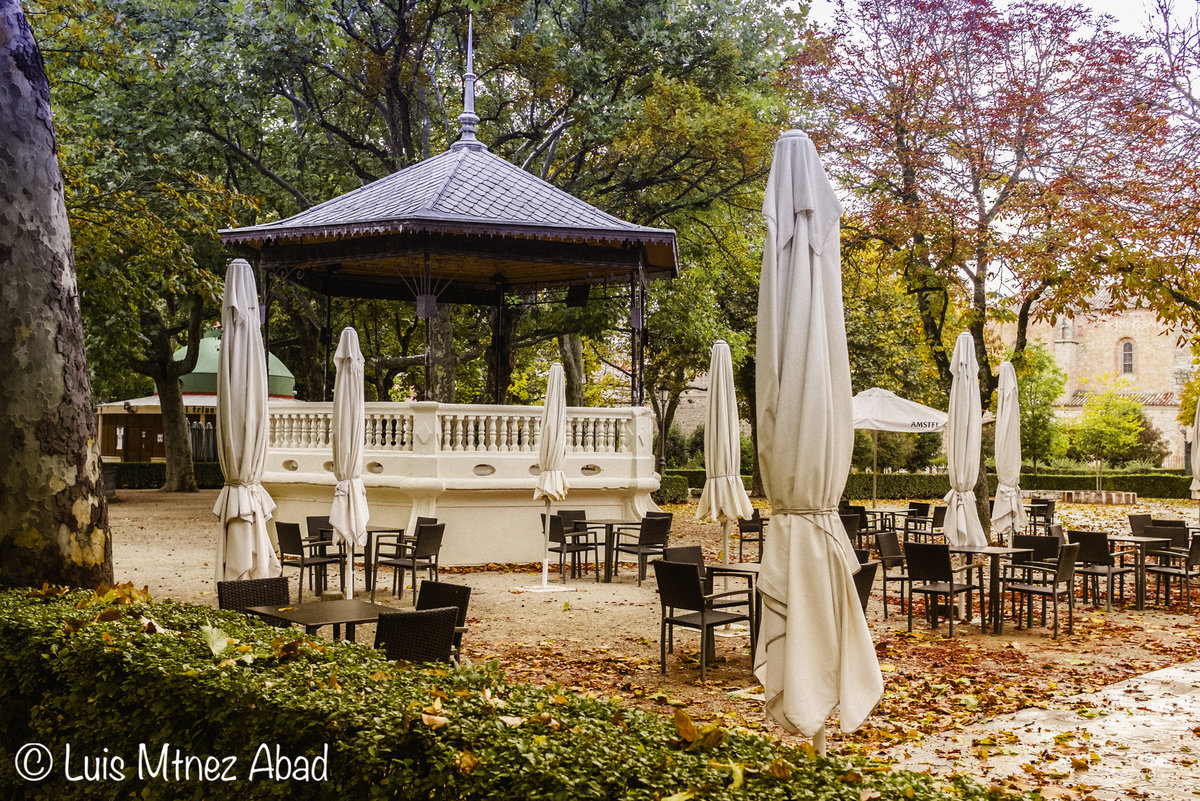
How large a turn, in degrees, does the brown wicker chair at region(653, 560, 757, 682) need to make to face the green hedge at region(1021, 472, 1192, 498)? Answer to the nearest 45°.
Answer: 0° — it already faces it

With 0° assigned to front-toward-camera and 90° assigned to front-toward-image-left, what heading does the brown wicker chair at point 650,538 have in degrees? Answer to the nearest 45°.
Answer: approximately 135°

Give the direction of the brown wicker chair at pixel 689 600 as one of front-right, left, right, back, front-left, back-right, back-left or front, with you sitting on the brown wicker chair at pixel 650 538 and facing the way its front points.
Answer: back-left

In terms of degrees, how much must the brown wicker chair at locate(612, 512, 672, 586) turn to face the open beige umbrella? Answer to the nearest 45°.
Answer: approximately 90° to its right

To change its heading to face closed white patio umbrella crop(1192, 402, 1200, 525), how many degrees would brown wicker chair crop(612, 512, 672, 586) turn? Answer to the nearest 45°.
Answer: approximately 135° to its right

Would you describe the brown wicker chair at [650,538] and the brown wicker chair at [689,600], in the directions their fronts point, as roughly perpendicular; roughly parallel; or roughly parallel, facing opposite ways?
roughly perpendicular
